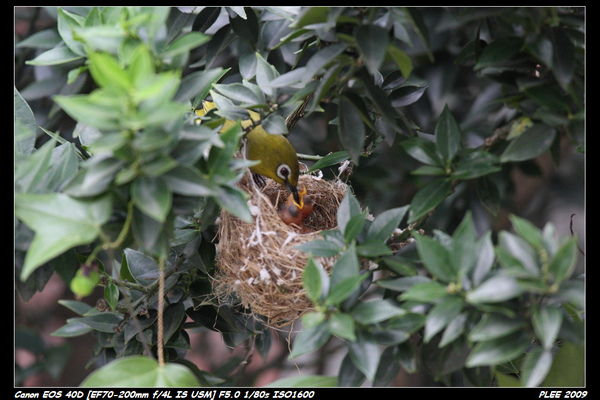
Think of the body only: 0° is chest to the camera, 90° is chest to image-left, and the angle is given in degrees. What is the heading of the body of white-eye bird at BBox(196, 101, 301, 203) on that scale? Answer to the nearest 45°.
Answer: approximately 270°
